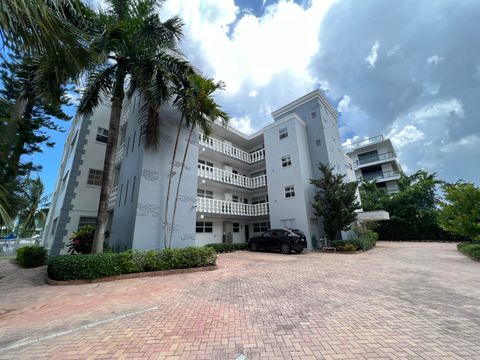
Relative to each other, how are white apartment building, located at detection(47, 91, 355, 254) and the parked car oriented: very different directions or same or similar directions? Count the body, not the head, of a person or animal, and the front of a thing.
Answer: very different directions

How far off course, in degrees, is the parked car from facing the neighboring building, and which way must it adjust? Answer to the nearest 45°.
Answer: approximately 90° to its right

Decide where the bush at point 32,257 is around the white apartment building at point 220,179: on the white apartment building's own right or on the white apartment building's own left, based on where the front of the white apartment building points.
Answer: on the white apartment building's own right

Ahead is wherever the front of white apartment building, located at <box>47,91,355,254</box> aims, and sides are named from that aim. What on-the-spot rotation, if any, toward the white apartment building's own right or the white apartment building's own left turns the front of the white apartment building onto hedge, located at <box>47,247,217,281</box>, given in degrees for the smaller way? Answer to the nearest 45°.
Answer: approximately 45° to the white apartment building's own right

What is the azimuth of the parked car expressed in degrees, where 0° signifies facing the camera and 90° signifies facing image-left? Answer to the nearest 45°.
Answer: approximately 135°

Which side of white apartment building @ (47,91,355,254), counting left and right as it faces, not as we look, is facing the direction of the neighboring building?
left

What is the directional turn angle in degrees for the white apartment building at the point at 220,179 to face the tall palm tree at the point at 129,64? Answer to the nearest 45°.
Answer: approximately 45° to its right

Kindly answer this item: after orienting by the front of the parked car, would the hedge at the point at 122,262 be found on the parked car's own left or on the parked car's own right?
on the parked car's own left

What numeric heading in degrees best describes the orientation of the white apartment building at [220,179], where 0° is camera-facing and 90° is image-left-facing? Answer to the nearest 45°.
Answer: approximately 0°
